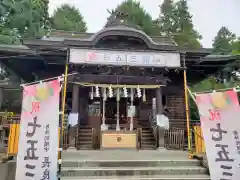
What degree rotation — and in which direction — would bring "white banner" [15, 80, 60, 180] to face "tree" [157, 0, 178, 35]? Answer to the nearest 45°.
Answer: approximately 135° to its left

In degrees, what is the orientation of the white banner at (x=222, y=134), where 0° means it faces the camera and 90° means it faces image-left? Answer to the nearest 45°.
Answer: approximately 0°

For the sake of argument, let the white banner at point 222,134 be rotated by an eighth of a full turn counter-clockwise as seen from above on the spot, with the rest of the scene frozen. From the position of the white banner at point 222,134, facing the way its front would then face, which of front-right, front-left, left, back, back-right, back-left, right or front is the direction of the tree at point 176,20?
back-left

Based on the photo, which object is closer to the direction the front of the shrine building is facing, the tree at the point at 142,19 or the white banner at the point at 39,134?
the white banner

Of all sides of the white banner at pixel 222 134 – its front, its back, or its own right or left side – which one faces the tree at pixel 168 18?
back

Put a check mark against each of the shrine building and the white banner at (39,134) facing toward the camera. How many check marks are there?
2

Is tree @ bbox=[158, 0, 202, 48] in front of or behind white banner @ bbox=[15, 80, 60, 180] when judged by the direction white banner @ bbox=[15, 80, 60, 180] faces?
behind

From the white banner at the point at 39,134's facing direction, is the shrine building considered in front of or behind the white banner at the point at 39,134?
behind

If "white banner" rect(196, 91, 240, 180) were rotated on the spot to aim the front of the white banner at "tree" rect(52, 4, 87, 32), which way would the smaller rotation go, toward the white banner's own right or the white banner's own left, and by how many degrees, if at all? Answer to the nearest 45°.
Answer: approximately 135° to the white banner's own right

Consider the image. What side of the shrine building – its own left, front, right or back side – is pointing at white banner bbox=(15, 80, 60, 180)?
front

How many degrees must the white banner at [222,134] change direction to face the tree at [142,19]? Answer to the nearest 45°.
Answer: approximately 180°

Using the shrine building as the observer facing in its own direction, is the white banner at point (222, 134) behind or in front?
in front

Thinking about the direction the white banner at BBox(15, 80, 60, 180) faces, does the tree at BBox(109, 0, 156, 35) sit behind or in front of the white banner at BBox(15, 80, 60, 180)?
behind

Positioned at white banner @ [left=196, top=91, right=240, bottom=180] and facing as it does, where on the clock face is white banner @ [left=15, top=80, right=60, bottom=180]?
white banner @ [left=15, top=80, right=60, bottom=180] is roughly at 2 o'clock from white banner @ [left=196, top=91, right=240, bottom=180].
